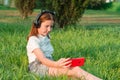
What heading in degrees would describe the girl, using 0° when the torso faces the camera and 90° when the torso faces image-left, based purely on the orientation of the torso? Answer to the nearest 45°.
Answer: approximately 315°

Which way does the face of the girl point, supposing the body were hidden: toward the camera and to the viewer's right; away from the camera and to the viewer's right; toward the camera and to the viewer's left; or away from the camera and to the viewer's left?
toward the camera and to the viewer's right
